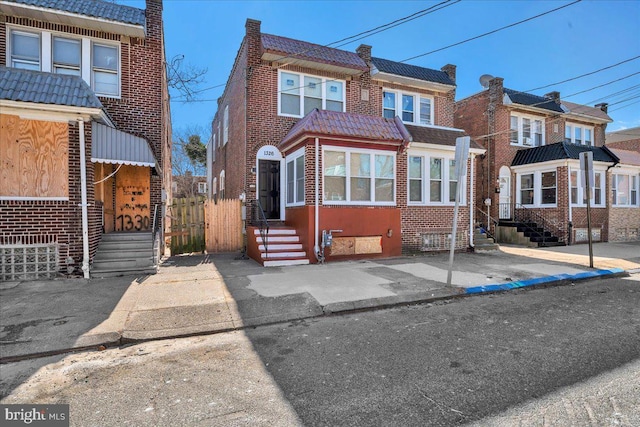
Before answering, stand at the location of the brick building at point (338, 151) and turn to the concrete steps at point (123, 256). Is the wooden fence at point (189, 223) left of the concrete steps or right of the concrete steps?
right

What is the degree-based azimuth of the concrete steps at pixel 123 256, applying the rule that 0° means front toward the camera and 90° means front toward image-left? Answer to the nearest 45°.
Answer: approximately 0°

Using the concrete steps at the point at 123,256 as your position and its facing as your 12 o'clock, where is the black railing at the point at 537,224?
The black railing is roughly at 9 o'clock from the concrete steps.

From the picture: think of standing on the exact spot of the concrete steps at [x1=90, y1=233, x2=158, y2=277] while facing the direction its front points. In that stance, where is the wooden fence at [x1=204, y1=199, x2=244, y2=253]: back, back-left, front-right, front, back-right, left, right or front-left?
back-left

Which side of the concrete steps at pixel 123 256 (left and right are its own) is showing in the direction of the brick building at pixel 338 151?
left

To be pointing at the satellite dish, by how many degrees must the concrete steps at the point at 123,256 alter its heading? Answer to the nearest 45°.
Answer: approximately 90° to its left

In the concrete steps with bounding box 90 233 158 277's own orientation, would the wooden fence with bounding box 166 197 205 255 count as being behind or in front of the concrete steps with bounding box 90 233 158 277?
behind

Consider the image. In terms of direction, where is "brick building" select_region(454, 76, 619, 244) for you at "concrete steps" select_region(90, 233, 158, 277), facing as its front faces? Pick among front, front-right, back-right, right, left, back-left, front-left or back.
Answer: left
